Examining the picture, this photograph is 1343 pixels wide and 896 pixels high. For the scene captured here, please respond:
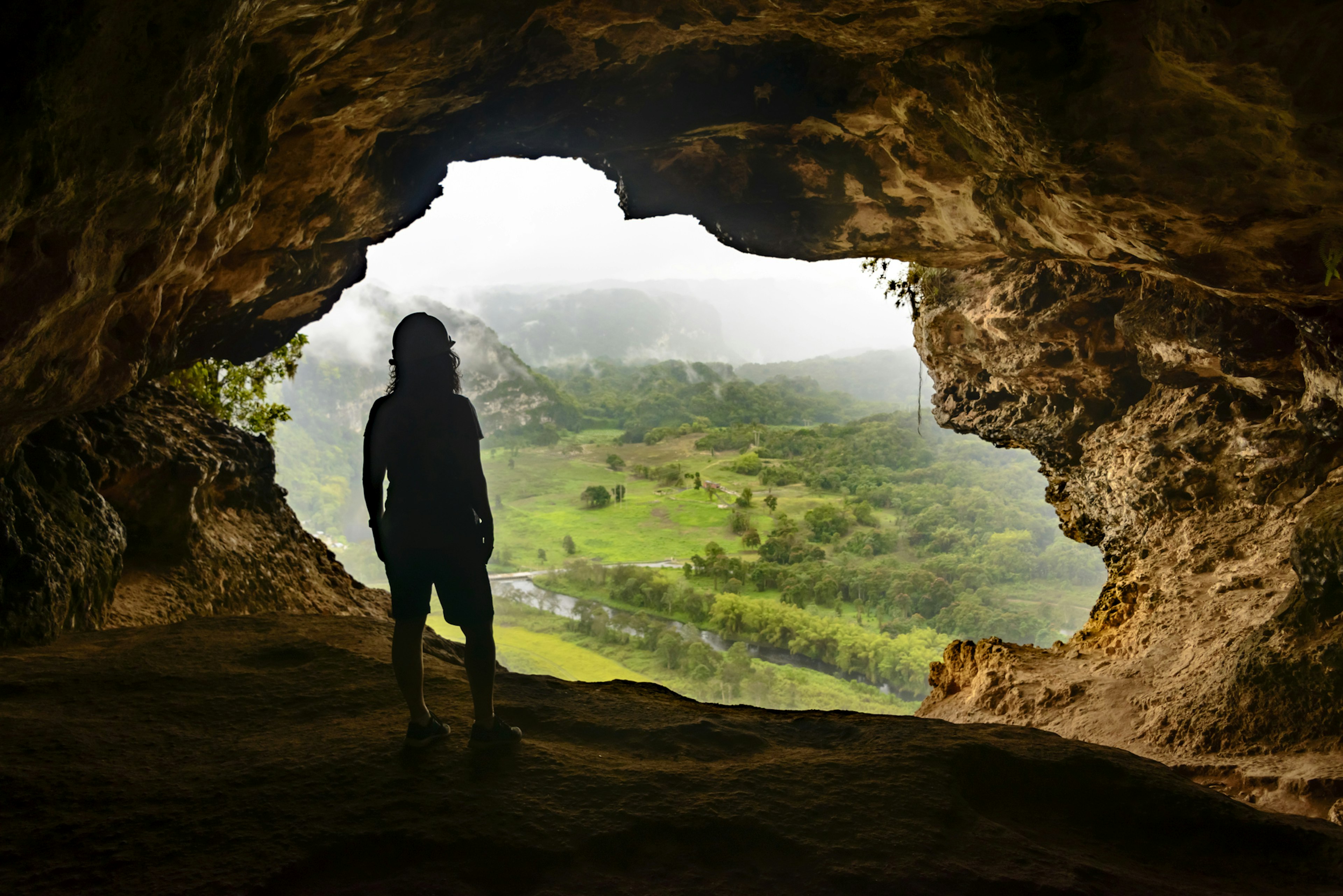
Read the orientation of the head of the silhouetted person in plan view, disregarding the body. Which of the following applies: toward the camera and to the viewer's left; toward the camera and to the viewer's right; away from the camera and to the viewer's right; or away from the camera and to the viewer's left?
away from the camera and to the viewer's right

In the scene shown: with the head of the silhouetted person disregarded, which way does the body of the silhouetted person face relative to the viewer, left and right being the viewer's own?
facing away from the viewer and to the right of the viewer

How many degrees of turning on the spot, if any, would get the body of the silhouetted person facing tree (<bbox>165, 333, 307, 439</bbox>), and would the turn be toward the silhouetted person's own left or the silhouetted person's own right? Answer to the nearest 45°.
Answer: approximately 45° to the silhouetted person's own left
